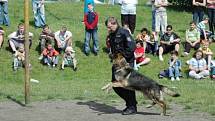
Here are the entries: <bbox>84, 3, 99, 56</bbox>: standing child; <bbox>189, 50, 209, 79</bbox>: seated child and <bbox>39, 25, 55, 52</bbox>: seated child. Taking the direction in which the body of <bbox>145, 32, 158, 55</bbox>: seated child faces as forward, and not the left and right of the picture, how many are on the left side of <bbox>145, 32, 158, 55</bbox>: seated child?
1

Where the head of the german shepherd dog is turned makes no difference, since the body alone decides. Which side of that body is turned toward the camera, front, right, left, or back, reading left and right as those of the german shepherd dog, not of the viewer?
left

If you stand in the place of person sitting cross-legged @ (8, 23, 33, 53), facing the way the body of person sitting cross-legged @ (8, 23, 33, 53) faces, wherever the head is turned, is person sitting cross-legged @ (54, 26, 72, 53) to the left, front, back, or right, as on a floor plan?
left

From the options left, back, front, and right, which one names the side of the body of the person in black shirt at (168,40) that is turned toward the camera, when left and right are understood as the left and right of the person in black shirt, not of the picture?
front

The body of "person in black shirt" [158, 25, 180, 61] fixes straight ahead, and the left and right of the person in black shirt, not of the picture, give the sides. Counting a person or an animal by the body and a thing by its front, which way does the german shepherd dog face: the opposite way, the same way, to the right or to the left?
to the right

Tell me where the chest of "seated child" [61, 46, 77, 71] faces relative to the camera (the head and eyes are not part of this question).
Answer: toward the camera

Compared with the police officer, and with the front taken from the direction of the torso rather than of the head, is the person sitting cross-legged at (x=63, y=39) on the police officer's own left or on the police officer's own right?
on the police officer's own right

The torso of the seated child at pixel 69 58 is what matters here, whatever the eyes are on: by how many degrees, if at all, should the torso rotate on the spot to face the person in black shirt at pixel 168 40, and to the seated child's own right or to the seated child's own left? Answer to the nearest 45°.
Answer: approximately 90° to the seated child's own left

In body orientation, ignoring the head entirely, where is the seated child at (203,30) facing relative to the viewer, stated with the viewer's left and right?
facing the viewer and to the right of the viewer

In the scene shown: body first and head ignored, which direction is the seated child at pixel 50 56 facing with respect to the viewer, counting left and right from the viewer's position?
facing the viewer

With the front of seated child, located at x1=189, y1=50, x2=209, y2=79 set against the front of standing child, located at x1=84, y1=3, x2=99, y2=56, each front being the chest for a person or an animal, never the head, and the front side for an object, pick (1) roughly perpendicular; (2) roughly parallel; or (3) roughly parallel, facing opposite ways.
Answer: roughly parallel

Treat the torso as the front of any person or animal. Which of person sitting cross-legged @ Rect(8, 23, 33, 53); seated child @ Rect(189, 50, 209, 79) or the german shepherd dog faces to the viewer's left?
the german shepherd dog

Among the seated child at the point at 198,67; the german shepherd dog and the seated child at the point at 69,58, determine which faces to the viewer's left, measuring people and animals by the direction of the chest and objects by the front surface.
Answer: the german shepherd dog
